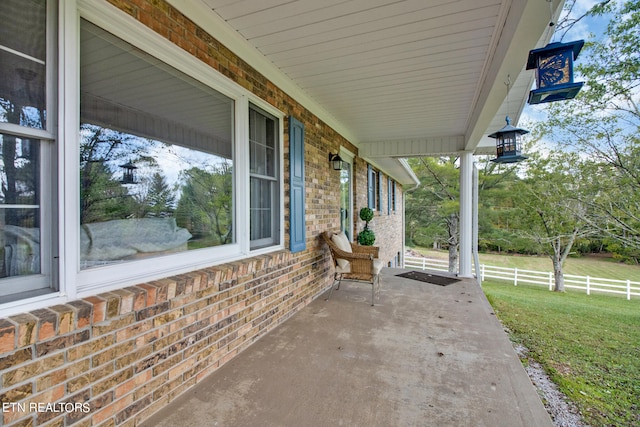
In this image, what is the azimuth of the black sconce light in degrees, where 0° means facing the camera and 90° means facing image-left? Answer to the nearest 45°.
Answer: approximately 315°

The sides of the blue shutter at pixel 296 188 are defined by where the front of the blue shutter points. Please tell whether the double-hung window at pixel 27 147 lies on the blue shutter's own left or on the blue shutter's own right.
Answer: on the blue shutter's own right

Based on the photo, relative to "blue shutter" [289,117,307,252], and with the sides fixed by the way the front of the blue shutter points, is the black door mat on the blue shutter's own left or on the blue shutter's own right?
on the blue shutter's own left

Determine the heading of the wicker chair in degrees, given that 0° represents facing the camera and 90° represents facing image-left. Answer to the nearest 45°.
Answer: approximately 270°
